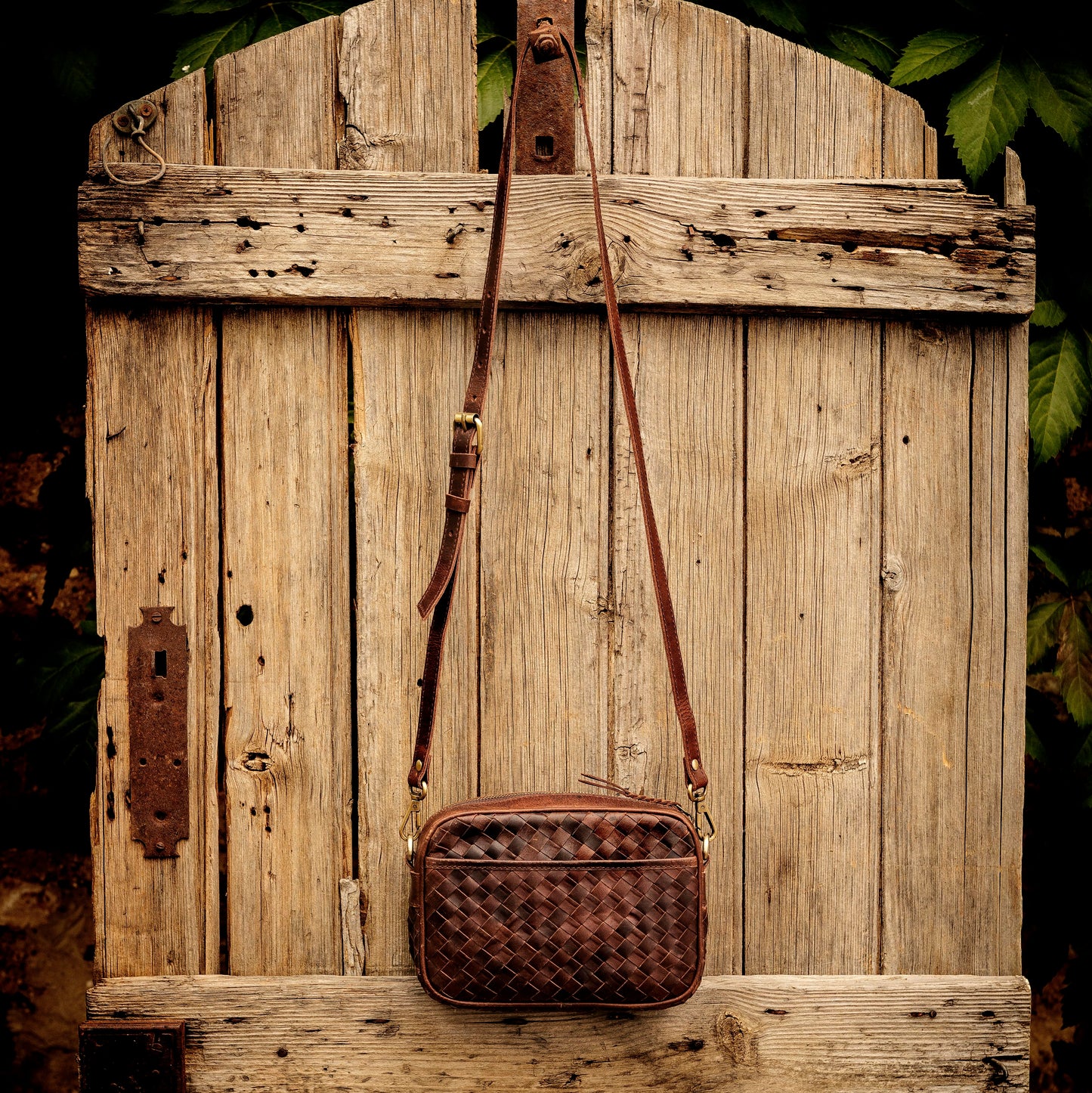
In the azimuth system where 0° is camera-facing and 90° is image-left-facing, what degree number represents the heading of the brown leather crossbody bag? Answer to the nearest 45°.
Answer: approximately 0°
